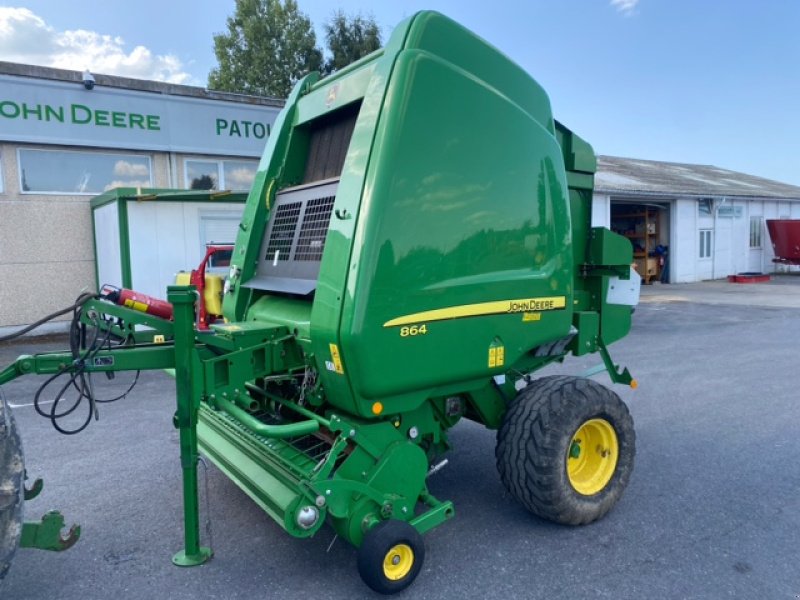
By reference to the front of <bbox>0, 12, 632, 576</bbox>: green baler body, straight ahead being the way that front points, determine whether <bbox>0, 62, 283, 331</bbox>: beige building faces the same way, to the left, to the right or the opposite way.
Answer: to the left

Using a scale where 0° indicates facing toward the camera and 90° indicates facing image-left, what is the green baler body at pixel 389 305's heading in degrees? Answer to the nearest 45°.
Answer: approximately 45°

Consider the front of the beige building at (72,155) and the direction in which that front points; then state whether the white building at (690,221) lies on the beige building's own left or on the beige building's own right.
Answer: on the beige building's own left

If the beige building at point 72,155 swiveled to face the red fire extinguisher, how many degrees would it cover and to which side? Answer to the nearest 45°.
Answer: approximately 45° to its right

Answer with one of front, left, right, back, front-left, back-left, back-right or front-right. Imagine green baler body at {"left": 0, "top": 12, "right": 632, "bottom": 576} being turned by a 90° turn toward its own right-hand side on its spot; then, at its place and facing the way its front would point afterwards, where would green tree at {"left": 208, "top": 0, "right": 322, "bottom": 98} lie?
front-right

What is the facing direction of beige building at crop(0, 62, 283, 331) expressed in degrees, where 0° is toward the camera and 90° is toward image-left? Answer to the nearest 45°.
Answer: approximately 315°

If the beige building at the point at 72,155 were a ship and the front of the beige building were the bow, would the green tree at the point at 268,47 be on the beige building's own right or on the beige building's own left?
on the beige building's own left

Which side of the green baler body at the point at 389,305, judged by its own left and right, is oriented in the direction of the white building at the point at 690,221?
back
